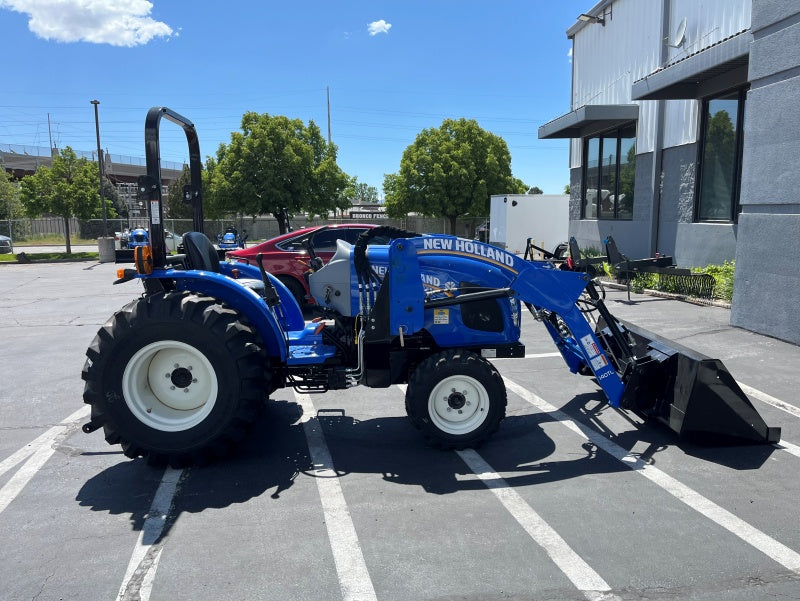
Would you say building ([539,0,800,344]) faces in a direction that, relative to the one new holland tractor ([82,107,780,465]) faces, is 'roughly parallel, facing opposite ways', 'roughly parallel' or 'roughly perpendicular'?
roughly parallel, facing opposite ways

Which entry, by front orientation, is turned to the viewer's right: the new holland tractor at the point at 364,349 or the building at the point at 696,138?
the new holland tractor

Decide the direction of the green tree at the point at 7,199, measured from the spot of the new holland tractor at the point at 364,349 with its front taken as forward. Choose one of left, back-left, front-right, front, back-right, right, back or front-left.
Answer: back-left

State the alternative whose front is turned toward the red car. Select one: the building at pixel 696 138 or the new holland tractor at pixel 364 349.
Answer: the building

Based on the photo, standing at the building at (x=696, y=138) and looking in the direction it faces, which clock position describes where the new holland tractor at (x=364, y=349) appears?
The new holland tractor is roughly at 11 o'clock from the building.

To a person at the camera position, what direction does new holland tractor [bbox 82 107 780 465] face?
facing to the right of the viewer

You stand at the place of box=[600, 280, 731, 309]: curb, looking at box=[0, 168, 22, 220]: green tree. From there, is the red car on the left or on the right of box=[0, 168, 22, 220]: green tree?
left

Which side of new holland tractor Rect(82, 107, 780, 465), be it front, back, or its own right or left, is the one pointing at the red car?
left

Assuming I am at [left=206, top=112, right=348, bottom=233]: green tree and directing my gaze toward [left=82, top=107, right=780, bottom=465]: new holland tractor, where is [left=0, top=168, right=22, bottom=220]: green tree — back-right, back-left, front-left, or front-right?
back-right

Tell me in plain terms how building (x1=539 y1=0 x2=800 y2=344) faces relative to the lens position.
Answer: facing the viewer and to the left of the viewer

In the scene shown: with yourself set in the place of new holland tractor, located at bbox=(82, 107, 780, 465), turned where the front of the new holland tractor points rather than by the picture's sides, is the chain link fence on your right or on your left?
on your left

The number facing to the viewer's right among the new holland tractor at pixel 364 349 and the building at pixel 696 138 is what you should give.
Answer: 1

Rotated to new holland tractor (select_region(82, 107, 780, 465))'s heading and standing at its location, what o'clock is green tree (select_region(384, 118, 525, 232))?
The green tree is roughly at 9 o'clock from the new holland tractor.

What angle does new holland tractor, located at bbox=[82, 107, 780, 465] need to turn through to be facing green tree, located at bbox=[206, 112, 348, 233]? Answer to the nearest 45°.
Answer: approximately 90° to its left

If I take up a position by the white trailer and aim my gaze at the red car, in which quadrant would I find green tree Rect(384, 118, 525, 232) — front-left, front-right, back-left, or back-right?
back-right

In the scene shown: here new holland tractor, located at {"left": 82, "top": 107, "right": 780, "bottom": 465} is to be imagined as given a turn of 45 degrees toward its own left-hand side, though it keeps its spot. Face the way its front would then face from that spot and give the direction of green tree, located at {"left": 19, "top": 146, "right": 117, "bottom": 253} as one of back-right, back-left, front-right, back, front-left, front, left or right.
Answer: left

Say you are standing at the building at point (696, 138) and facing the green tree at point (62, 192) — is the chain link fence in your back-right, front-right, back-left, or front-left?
front-right
